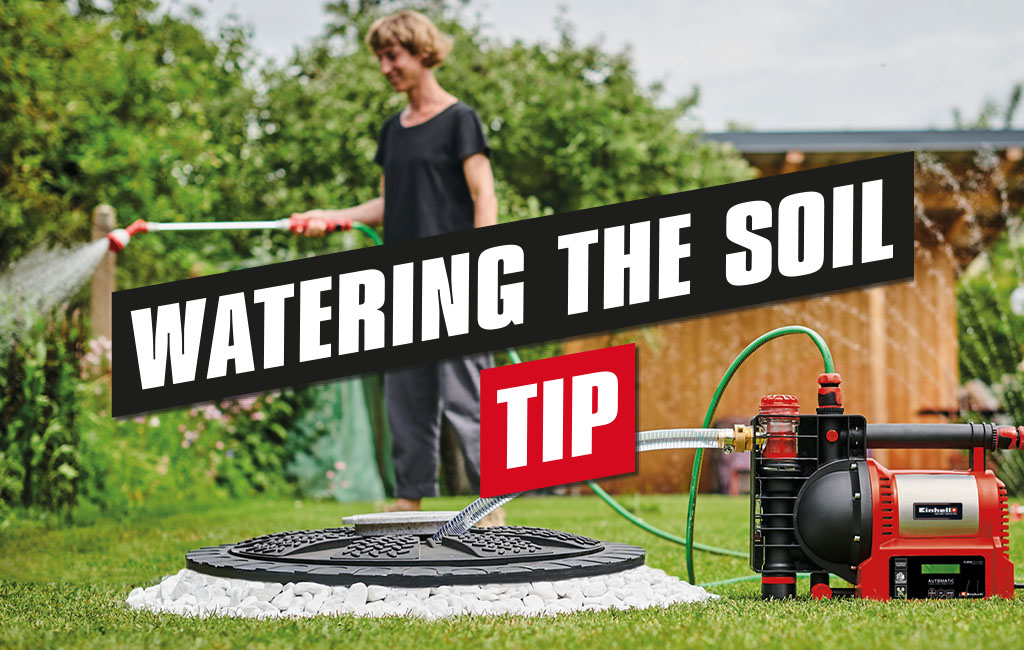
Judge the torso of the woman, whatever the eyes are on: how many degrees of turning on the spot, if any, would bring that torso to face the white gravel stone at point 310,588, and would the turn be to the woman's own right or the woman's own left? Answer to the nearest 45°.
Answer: approximately 45° to the woman's own left

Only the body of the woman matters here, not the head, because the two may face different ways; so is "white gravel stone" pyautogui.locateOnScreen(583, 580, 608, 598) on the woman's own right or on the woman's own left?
on the woman's own left

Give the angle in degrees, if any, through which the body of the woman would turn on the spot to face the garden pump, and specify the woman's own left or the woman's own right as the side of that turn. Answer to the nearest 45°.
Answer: approximately 90° to the woman's own left

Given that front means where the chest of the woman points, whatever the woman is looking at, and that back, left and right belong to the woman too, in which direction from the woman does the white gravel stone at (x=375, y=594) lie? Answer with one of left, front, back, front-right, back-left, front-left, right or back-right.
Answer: front-left

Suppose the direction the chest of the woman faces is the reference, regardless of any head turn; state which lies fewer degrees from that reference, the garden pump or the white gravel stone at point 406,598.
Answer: the white gravel stone

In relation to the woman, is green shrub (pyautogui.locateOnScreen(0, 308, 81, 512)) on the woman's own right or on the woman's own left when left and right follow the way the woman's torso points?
on the woman's own right

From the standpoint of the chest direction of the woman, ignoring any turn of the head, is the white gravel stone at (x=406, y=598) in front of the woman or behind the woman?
in front

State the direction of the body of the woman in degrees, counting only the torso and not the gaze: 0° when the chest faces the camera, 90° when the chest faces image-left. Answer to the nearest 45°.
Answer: approximately 45°

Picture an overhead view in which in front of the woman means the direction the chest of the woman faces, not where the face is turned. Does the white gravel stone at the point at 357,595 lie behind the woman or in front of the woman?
in front
